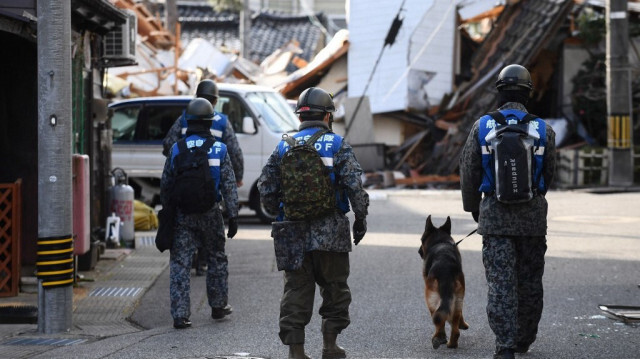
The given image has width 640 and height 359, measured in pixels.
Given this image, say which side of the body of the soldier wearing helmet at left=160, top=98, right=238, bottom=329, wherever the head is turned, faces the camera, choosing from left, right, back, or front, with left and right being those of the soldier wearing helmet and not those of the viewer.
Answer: back

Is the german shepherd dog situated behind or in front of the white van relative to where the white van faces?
in front

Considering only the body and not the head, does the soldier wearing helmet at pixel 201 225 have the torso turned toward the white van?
yes

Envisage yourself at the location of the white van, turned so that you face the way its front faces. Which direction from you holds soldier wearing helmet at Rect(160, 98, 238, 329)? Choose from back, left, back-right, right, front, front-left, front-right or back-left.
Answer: front-right

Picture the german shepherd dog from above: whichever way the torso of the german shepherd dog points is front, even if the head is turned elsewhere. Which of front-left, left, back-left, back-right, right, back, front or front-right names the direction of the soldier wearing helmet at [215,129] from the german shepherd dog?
front-left

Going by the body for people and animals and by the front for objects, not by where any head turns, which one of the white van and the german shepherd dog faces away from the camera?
the german shepherd dog

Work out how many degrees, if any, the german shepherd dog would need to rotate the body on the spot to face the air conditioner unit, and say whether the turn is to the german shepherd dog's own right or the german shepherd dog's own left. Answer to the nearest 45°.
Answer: approximately 45° to the german shepherd dog's own left

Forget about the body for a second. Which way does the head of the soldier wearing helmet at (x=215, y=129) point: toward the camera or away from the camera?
away from the camera

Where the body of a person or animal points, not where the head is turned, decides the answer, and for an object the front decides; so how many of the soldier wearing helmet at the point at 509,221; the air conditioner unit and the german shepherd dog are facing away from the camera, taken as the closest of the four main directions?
2

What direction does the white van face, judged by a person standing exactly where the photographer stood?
facing the viewer and to the right of the viewer

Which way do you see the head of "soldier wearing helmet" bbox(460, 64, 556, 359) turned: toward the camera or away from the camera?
away from the camera

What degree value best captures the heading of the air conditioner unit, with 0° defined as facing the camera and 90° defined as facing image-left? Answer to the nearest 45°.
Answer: approximately 270°

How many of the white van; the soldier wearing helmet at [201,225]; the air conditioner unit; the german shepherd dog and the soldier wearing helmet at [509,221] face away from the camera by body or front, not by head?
3

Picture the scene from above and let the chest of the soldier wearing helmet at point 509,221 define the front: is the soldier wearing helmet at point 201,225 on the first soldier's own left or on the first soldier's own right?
on the first soldier's own left

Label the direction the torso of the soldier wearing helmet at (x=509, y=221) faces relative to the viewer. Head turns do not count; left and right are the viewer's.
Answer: facing away from the viewer
